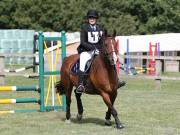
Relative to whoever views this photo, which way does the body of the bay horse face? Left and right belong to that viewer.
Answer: facing the viewer and to the right of the viewer
